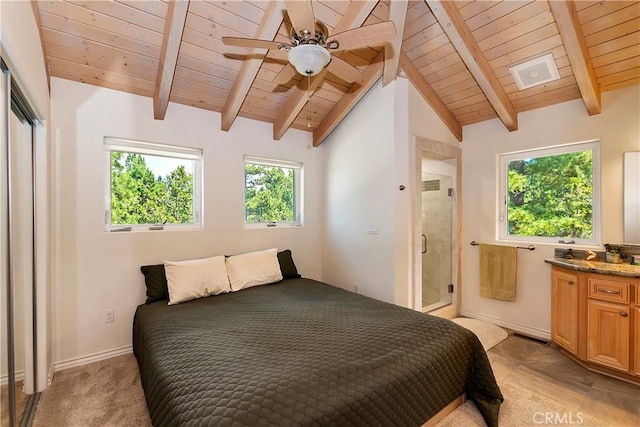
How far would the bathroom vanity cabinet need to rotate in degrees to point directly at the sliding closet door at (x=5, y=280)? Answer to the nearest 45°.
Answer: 0° — it already faces it

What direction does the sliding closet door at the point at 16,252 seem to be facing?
to the viewer's right

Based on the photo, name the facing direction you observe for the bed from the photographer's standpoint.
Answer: facing the viewer and to the right of the viewer

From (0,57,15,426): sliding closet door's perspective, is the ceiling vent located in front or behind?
in front

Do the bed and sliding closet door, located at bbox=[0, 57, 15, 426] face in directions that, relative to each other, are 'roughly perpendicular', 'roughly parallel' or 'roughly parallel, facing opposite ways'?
roughly perpendicular

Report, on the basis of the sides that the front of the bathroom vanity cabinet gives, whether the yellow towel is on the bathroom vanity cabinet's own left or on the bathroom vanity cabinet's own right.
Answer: on the bathroom vanity cabinet's own right

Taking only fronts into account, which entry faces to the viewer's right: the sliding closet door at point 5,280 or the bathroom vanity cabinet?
the sliding closet door

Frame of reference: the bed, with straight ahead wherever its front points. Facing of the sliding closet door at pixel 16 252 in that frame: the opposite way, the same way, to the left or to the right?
to the left

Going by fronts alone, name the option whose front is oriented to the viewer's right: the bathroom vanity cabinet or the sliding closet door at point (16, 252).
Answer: the sliding closet door

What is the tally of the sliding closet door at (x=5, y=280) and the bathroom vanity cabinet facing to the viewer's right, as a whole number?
1

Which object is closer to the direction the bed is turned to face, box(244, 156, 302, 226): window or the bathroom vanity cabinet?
the bathroom vanity cabinet

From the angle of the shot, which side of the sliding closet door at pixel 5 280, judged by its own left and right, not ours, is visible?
right

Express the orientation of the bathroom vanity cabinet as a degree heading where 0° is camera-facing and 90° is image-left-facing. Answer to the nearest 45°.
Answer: approximately 45°
